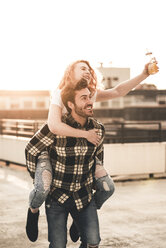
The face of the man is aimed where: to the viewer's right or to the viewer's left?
to the viewer's right

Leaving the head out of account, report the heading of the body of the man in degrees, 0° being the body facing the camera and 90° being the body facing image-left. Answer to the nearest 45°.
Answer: approximately 315°

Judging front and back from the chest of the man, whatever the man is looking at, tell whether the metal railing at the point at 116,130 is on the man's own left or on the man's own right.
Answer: on the man's own left
